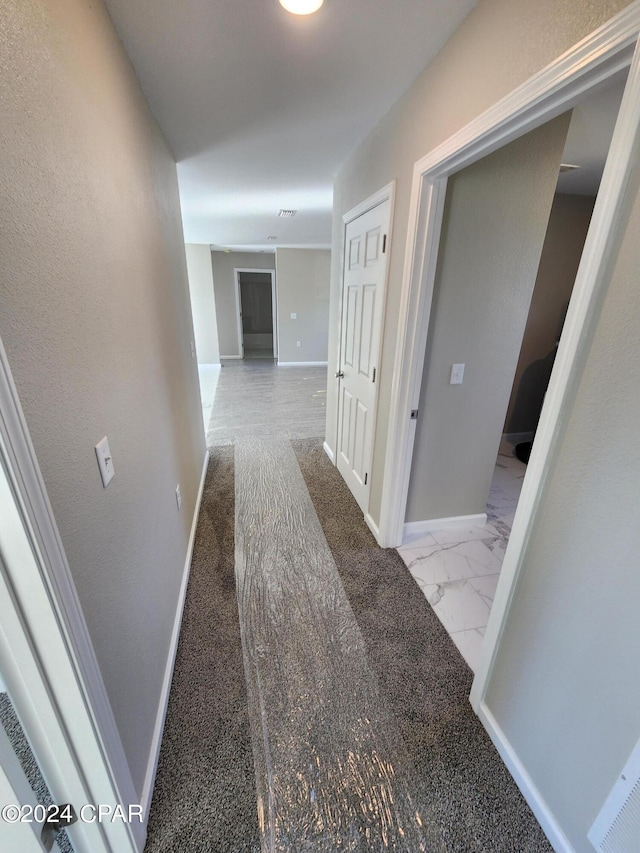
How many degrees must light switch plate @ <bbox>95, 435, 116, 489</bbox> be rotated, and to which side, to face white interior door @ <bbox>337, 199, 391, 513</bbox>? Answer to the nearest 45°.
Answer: approximately 90° to its left

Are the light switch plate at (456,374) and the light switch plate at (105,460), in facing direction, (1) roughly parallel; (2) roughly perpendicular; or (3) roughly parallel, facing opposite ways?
roughly perpendicular

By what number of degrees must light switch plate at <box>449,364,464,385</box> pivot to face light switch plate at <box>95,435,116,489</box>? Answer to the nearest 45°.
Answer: approximately 45° to its right

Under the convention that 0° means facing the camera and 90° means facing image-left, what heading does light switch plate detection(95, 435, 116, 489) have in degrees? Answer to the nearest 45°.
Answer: approximately 315°

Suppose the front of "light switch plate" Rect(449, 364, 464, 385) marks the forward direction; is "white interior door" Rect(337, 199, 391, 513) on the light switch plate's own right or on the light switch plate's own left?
on the light switch plate's own right

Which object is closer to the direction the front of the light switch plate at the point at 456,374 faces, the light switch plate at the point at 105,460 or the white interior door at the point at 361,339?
the light switch plate

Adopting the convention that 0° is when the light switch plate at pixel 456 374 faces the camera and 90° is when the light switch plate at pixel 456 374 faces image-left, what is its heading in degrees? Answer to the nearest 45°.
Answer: approximately 0°
